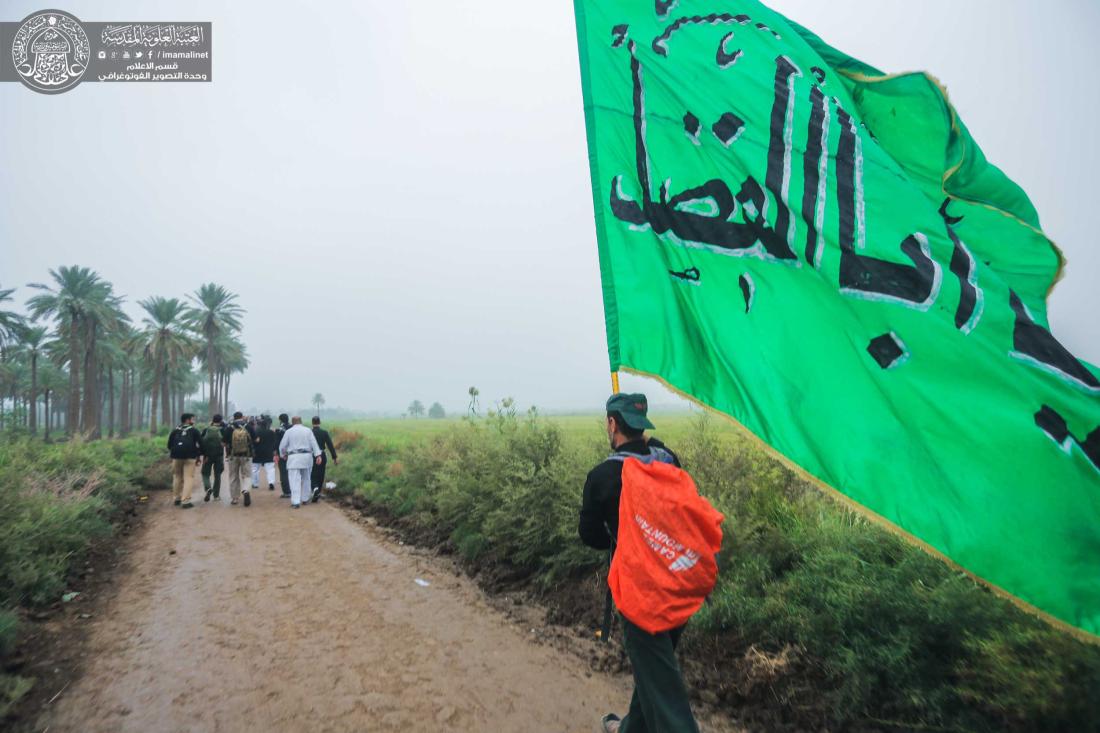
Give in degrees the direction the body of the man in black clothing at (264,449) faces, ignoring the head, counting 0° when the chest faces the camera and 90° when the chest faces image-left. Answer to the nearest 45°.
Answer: approximately 180°

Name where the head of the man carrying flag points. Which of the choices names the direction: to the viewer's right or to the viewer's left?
to the viewer's left

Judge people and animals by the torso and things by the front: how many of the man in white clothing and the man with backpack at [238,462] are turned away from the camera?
2

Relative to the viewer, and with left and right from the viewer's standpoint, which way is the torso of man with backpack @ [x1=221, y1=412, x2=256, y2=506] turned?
facing away from the viewer

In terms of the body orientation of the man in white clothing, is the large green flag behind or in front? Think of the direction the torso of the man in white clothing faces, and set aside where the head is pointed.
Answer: behind

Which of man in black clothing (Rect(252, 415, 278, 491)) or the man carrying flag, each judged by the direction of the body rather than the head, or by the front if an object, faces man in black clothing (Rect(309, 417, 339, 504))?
the man carrying flag

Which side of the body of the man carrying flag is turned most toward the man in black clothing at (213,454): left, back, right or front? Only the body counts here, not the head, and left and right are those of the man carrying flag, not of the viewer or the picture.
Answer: front

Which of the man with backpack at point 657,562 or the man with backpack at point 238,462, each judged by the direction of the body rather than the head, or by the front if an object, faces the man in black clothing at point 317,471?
the man with backpack at point 657,562

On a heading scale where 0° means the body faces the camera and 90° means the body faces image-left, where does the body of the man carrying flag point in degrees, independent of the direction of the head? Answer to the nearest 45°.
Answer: approximately 135°

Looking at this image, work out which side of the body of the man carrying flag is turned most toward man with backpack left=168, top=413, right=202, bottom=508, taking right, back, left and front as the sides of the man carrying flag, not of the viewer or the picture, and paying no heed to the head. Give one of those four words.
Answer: front

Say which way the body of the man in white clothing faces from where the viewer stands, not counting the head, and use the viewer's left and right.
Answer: facing away from the viewer
